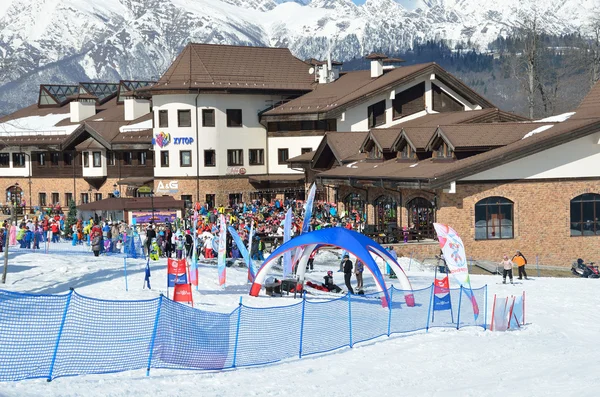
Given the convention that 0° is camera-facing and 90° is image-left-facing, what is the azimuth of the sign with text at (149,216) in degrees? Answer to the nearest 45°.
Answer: approximately 0°

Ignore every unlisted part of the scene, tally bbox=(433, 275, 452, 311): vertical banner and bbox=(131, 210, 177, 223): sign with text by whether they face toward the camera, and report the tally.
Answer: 2

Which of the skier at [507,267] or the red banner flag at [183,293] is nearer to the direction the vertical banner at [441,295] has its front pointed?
the red banner flag

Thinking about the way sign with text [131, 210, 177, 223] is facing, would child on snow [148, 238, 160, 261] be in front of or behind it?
in front

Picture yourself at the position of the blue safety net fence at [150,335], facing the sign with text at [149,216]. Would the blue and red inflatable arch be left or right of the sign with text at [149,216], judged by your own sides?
right

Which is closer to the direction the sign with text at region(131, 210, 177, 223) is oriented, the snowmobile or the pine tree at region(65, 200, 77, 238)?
the snowmobile

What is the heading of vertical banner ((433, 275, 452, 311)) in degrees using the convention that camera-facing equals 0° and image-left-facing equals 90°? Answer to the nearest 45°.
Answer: approximately 0°

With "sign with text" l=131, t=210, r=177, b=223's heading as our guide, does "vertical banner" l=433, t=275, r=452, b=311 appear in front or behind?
in front

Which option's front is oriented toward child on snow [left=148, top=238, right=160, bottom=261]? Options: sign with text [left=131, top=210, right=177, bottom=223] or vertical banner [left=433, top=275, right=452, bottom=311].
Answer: the sign with text

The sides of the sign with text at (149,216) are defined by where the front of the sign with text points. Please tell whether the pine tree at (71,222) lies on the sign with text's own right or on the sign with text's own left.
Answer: on the sign with text's own right
